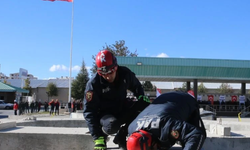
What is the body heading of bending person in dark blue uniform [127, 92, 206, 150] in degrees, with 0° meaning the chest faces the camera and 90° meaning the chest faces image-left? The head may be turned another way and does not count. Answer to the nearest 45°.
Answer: approximately 45°

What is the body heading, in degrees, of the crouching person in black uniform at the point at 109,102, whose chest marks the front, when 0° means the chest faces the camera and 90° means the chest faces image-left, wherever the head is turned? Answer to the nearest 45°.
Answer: approximately 0°

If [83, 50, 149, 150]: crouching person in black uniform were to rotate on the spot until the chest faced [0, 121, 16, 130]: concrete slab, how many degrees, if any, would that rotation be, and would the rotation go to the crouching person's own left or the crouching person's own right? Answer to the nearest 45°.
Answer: approximately 135° to the crouching person's own right

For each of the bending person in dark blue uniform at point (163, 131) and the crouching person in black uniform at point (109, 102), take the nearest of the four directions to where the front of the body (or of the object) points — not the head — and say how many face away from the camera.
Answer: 0

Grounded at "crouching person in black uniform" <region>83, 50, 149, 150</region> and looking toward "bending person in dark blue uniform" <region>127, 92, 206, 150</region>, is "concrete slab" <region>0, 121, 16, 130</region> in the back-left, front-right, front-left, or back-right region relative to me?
back-left

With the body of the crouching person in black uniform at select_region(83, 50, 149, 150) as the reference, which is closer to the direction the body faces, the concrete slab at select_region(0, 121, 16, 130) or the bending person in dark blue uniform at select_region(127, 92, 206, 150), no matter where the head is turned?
the bending person in dark blue uniform
